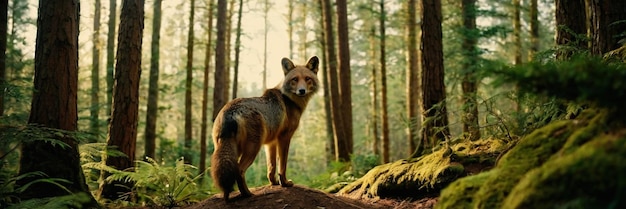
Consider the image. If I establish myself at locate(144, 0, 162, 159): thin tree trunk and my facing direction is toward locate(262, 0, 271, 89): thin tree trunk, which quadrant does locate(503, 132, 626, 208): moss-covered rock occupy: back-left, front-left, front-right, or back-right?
back-right

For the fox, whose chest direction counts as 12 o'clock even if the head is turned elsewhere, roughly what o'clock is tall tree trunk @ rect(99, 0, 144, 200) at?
The tall tree trunk is roughly at 9 o'clock from the fox.

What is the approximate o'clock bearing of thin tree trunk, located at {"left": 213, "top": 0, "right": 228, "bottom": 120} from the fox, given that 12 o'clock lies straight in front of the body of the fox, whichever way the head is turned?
The thin tree trunk is roughly at 10 o'clock from the fox.

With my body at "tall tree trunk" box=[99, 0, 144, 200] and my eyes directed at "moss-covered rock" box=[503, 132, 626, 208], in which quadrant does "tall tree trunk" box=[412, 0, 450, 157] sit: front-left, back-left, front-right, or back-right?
front-left

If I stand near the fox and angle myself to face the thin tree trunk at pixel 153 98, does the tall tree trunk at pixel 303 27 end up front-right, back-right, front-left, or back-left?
front-right

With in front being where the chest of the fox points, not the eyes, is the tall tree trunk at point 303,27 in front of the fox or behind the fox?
in front

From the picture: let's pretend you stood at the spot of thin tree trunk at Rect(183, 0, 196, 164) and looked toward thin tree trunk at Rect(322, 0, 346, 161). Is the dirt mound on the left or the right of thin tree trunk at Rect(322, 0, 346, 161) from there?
right

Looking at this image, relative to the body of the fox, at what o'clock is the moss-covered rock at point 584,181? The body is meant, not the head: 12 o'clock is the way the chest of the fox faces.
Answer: The moss-covered rock is roughly at 4 o'clock from the fox.

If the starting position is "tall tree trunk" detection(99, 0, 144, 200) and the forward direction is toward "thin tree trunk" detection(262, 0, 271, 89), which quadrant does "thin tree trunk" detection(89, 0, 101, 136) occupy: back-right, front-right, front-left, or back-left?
front-left

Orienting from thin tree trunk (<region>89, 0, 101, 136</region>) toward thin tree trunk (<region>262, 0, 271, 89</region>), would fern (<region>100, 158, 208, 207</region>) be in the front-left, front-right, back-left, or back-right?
back-right

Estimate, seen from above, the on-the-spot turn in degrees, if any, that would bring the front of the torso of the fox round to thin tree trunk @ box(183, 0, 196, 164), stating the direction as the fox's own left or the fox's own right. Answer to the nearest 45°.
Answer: approximately 45° to the fox's own left

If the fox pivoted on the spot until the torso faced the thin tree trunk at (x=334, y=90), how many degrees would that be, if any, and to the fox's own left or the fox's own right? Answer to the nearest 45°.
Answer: approximately 45° to the fox's own left

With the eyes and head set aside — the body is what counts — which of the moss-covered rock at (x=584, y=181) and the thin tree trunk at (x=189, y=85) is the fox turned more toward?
the thin tree trunk

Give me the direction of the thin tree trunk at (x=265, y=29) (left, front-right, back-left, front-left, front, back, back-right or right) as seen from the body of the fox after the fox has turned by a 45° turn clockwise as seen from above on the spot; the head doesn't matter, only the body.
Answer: left

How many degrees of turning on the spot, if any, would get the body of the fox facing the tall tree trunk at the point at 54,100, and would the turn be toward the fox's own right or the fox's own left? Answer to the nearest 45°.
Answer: approximately 135° to the fox's own left

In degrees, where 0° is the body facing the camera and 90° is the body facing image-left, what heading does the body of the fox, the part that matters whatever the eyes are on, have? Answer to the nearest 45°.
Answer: approximately 225°
